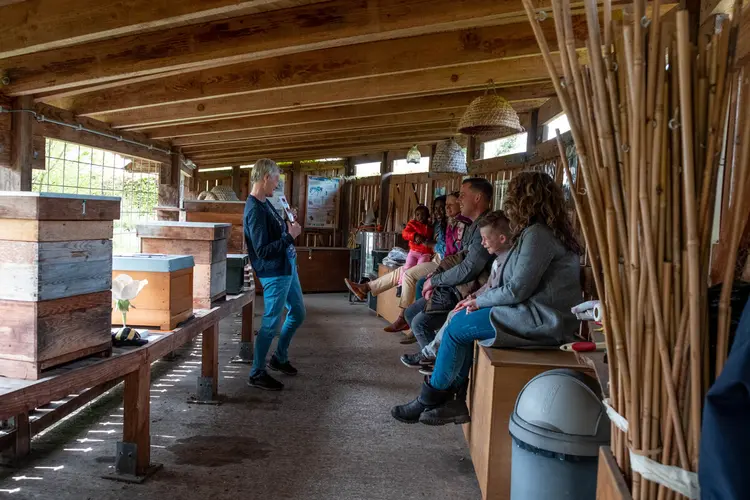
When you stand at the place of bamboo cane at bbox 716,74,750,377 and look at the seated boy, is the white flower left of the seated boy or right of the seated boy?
left

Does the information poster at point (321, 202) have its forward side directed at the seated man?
yes

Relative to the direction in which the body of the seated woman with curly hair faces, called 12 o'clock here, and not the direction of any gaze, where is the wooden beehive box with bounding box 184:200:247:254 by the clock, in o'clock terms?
The wooden beehive box is roughly at 1 o'clock from the seated woman with curly hair.

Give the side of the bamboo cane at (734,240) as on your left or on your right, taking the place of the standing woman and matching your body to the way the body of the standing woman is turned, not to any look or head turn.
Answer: on your right

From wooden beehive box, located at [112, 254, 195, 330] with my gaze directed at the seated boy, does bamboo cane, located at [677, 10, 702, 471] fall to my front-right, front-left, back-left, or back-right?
front-right

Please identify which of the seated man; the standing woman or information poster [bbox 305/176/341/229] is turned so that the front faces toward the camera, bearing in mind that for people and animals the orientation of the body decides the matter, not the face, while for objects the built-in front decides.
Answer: the information poster

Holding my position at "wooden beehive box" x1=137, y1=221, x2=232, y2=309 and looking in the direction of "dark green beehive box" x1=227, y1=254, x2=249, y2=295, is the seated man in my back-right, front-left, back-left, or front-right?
front-right

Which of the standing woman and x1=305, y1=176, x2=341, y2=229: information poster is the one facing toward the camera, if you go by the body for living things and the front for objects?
the information poster

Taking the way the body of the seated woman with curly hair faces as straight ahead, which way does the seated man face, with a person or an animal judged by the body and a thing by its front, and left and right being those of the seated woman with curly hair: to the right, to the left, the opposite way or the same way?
the same way

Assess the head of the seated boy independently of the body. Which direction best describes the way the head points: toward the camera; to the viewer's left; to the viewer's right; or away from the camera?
to the viewer's left

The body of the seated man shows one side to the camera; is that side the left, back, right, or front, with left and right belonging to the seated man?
left

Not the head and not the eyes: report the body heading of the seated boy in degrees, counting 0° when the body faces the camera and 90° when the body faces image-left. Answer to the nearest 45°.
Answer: approximately 90°

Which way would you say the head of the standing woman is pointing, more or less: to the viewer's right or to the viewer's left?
to the viewer's right

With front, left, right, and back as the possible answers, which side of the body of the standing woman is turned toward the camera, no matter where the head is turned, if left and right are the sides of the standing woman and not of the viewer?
right

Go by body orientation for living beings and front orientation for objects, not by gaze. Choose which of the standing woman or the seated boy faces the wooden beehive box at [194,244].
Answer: the seated boy
